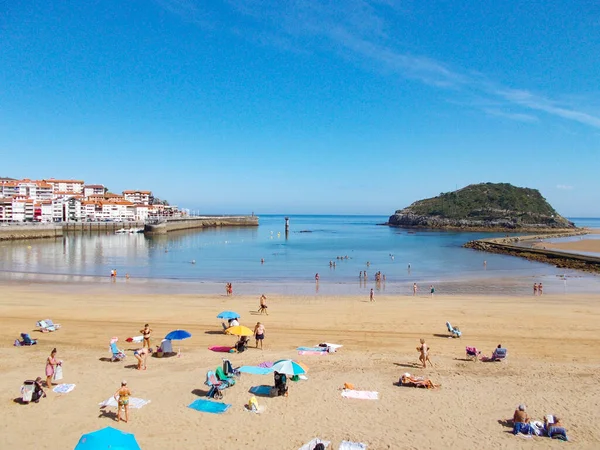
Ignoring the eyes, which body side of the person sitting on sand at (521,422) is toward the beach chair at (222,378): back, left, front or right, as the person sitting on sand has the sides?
left

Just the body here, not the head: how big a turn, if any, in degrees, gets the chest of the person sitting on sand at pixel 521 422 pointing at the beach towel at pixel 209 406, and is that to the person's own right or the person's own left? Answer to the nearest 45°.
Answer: approximately 90° to the person's own left

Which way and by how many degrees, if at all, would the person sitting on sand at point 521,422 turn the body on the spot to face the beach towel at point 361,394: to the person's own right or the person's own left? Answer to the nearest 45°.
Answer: approximately 90° to the person's own left

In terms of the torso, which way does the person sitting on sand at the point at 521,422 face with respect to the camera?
away from the camera

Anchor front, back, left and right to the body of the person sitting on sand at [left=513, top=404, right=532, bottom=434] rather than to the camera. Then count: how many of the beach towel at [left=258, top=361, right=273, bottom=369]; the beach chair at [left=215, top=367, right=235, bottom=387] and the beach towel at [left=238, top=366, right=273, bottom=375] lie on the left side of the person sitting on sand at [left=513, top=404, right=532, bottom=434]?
3

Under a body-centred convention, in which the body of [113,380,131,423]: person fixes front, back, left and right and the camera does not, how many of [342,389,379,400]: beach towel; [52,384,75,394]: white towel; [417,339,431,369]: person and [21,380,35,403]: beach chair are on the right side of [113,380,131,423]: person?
2

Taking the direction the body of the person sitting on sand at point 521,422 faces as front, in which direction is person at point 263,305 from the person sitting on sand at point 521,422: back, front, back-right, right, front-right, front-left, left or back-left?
front-left

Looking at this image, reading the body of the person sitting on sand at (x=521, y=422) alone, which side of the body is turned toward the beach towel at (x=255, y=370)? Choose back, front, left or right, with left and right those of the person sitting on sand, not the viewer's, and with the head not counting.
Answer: left

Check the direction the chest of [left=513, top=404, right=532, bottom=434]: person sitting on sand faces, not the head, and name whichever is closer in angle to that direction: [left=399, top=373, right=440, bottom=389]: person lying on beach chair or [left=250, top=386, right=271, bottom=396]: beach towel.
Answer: the person lying on beach chair
